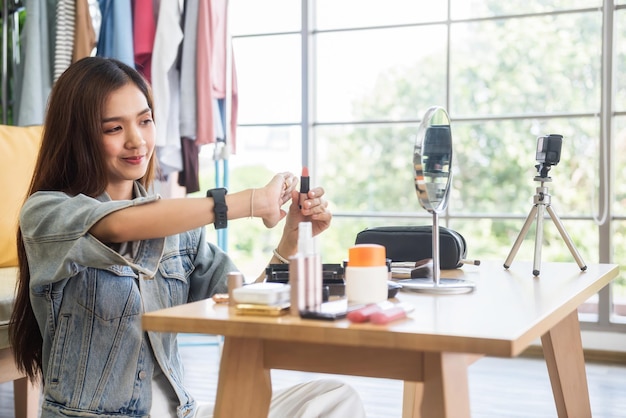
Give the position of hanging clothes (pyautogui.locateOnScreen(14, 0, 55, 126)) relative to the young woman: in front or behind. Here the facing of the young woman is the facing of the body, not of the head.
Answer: behind

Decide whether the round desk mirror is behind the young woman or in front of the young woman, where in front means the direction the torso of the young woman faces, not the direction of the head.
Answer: in front

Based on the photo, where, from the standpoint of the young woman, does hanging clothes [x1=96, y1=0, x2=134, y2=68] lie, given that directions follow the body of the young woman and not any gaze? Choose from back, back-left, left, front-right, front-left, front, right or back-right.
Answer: back-left

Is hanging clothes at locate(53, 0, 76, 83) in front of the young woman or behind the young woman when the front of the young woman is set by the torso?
behind

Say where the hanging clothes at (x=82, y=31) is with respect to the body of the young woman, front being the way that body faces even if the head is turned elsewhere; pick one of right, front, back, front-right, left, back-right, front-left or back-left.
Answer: back-left

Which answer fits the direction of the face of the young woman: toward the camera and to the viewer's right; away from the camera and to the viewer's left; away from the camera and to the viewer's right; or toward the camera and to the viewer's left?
toward the camera and to the viewer's right

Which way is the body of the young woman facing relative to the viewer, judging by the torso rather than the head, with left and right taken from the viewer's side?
facing the viewer and to the right of the viewer

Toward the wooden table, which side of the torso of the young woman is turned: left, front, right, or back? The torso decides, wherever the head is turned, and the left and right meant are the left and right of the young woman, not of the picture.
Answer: front

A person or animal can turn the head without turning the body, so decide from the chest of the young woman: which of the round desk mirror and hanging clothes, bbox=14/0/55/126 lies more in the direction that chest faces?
the round desk mirror
